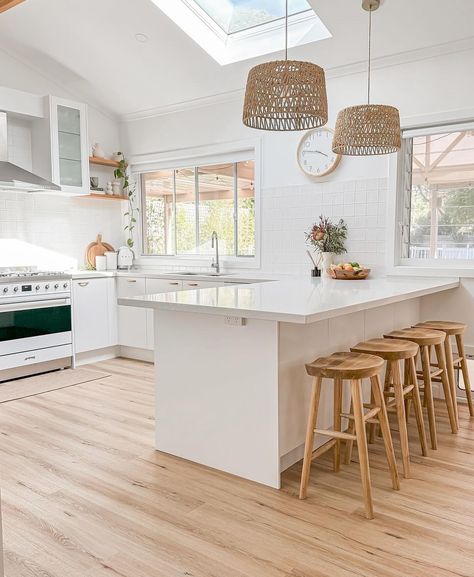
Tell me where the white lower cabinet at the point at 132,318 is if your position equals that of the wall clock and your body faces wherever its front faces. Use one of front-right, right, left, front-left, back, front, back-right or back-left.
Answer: front-right

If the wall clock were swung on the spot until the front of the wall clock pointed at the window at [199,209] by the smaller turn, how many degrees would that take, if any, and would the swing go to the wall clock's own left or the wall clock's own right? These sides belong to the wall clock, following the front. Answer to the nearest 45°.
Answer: approximately 90° to the wall clock's own right

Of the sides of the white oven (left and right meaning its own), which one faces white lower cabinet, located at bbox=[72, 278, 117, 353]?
left

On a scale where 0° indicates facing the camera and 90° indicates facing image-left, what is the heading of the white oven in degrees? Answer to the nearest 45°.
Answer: approximately 315°

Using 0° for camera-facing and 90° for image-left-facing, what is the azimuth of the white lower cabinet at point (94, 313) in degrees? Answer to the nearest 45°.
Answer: approximately 315°
